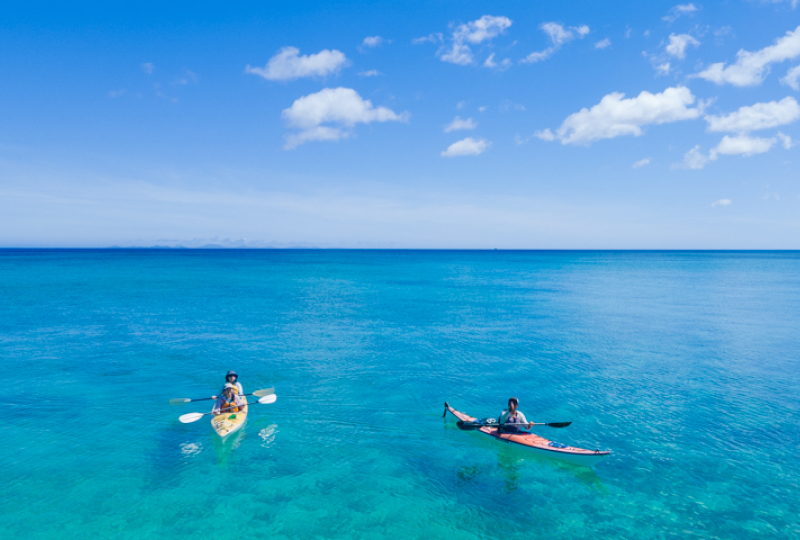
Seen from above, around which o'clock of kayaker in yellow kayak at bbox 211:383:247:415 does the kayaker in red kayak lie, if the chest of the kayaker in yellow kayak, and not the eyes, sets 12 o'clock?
The kayaker in red kayak is roughly at 10 o'clock from the kayaker in yellow kayak.

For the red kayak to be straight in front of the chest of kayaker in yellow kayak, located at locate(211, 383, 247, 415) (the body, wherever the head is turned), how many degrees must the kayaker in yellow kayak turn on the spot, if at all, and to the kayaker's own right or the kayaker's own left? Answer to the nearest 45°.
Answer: approximately 45° to the kayaker's own left

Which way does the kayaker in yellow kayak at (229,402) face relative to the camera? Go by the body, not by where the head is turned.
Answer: toward the camera
